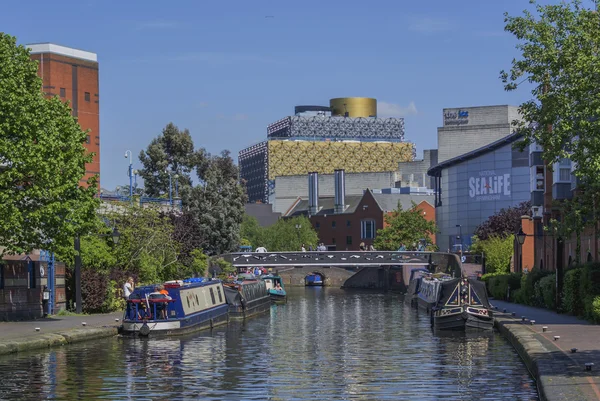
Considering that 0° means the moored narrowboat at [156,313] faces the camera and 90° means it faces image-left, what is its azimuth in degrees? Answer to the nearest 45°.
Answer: approximately 225°

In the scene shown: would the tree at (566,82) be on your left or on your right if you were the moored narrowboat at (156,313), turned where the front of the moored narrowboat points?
on your right
